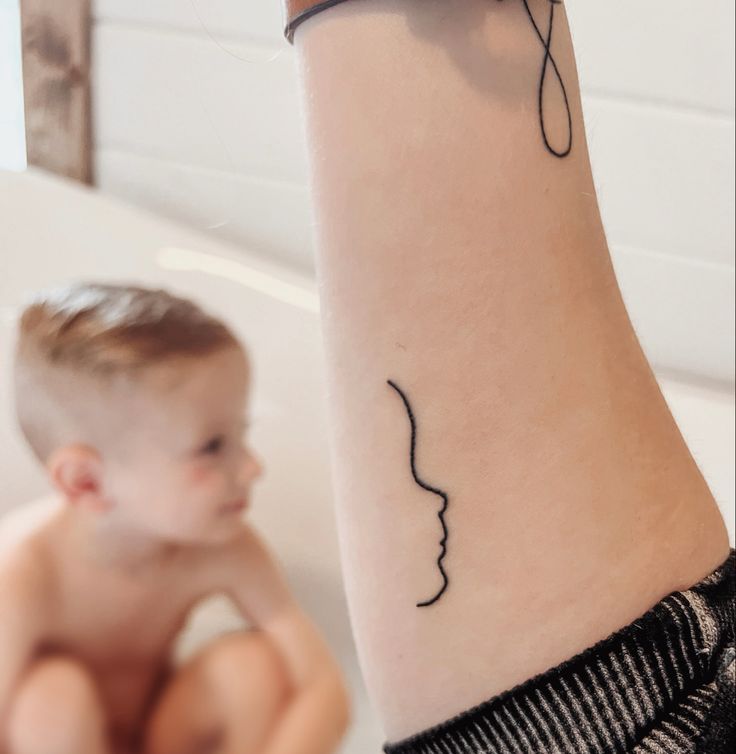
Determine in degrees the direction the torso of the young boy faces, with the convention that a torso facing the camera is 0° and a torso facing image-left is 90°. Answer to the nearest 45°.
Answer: approximately 315°

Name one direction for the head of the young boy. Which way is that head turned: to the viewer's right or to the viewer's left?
to the viewer's right
